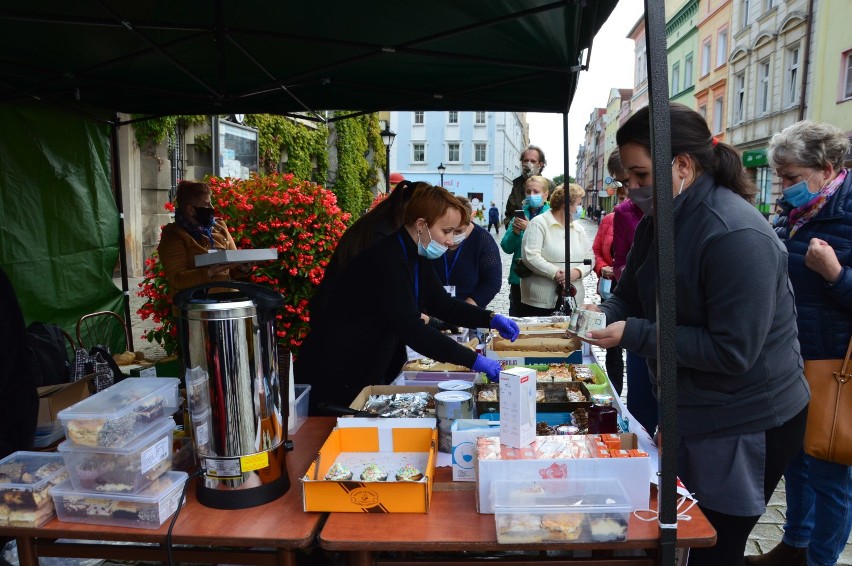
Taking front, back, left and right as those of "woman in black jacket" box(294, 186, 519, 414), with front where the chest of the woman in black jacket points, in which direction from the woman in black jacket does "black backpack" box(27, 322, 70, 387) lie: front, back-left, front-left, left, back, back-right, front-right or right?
back

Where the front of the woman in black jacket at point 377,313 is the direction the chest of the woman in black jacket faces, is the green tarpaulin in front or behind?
behind

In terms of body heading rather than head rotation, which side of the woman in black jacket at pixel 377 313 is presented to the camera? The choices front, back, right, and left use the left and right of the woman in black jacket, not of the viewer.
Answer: right

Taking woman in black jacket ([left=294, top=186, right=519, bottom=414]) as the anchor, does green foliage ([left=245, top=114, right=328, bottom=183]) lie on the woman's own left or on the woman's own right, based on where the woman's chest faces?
on the woman's own left

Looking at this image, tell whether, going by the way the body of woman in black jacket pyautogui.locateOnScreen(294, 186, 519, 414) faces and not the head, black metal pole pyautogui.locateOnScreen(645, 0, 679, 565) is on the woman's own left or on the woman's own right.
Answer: on the woman's own right

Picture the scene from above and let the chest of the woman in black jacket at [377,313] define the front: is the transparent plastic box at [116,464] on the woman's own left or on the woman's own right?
on the woman's own right
